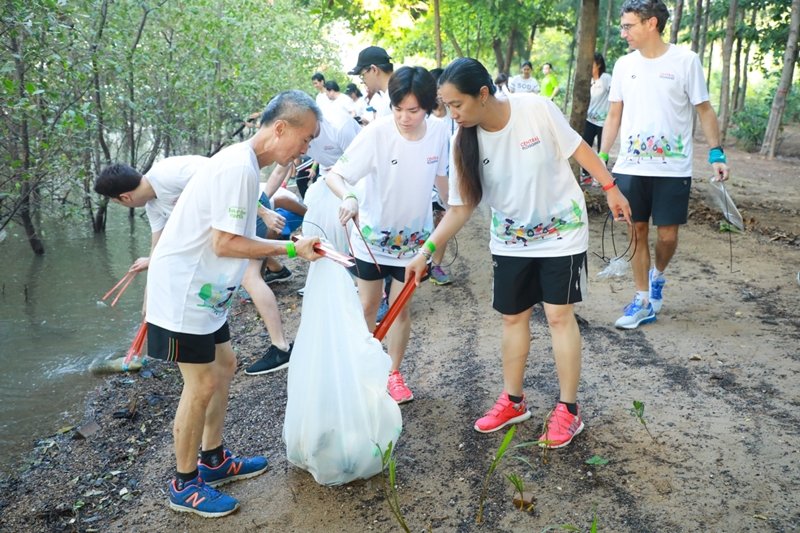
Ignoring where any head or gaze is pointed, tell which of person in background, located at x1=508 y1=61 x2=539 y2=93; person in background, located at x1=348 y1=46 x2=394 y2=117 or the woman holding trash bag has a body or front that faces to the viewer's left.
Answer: person in background, located at x1=348 y1=46 x2=394 y2=117

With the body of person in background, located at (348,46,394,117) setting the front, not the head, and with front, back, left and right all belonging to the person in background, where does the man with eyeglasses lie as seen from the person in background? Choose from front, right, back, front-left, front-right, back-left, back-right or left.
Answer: back

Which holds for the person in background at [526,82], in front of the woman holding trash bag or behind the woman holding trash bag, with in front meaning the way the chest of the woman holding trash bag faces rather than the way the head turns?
behind

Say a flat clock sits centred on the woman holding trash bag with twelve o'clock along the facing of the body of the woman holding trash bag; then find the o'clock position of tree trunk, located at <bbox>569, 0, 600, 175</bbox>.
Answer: The tree trunk is roughly at 7 o'clock from the woman holding trash bag.

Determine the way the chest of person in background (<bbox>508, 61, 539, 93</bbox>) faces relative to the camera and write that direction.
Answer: toward the camera

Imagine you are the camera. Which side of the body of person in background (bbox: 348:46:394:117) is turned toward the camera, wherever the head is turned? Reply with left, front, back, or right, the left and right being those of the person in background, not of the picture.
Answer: left

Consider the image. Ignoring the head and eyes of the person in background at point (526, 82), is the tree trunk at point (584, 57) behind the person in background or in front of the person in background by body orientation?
in front

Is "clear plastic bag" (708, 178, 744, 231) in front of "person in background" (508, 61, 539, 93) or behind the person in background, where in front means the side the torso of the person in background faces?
in front

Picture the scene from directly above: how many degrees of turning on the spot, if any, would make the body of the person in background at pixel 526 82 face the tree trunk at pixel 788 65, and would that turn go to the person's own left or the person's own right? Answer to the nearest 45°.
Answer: approximately 45° to the person's own left

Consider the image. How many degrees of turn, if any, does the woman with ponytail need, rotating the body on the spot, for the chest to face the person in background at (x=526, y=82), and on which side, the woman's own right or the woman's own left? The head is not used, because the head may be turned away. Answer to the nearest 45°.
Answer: approximately 135° to the woman's own right

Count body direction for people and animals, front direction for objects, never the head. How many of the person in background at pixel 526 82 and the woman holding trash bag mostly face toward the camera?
2

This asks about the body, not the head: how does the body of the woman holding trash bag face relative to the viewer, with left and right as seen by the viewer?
facing the viewer

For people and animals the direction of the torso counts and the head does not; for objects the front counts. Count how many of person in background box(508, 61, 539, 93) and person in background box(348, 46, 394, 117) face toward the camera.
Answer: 1

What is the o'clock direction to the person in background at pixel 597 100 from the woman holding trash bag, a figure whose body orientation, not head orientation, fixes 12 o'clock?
The person in background is roughly at 7 o'clock from the woman holding trash bag.

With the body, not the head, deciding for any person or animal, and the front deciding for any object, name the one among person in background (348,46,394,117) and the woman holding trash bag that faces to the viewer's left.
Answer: the person in background

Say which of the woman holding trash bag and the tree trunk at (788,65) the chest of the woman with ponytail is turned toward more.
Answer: the woman holding trash bag

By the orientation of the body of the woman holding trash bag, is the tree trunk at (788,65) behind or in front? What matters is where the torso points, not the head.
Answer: behind

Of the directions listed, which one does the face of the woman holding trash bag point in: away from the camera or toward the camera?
toward the camera

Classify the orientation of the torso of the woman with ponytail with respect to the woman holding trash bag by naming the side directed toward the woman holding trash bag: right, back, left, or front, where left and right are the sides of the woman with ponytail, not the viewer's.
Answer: right

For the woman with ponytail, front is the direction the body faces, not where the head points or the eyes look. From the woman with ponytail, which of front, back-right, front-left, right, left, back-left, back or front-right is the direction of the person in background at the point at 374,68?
right

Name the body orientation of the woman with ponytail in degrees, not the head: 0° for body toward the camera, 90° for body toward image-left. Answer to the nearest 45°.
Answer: approximately 45°
